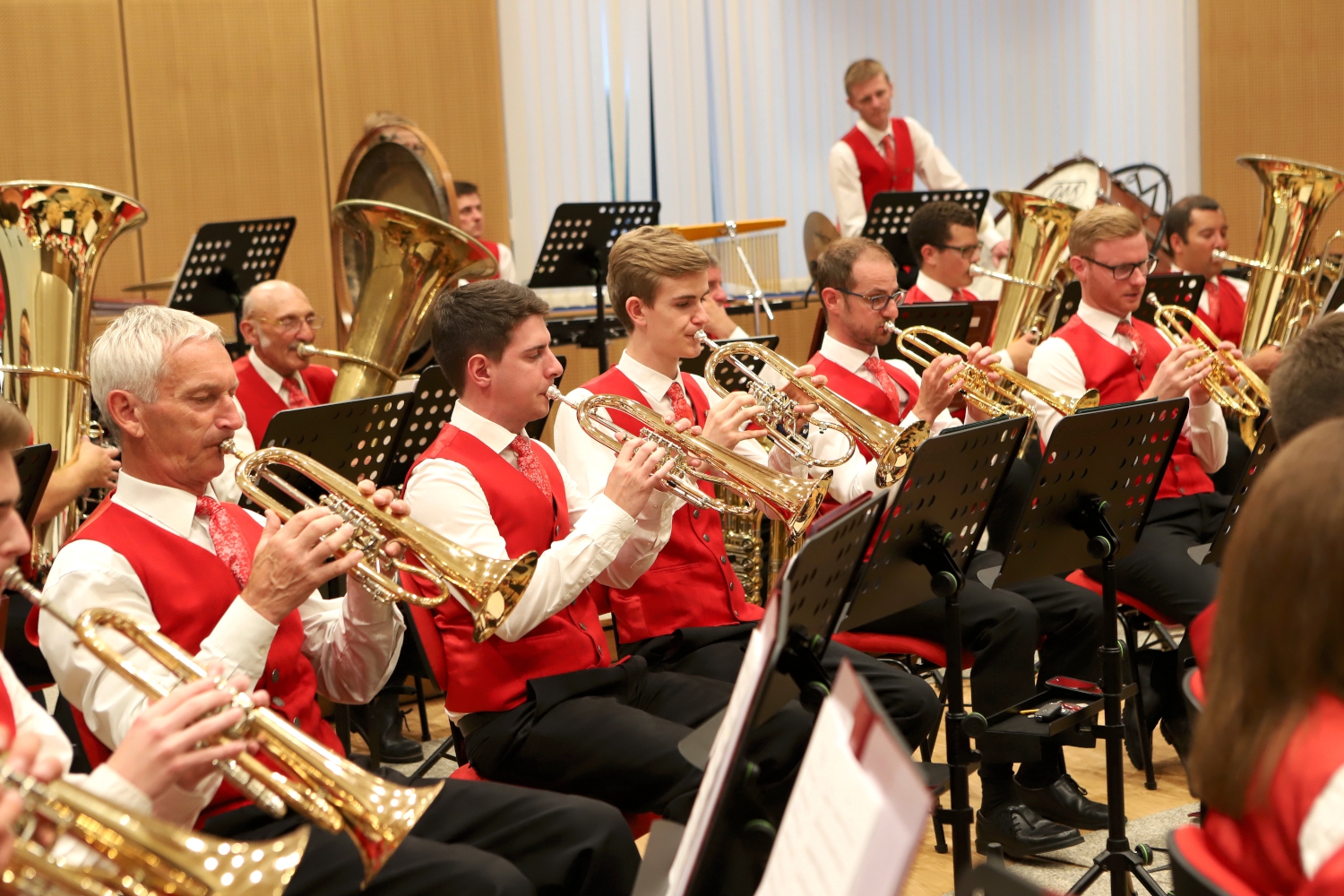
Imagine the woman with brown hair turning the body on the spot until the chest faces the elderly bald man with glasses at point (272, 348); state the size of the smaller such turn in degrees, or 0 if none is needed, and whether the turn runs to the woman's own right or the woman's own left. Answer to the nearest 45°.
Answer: approximately 90° to the woman's own left

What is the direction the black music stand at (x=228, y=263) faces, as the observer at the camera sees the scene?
facing away from the viewer and to the left of the viewer

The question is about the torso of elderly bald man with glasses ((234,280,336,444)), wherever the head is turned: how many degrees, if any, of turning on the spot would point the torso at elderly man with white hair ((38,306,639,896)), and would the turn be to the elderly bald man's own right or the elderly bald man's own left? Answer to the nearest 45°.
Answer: approximately 45° to the elderly bald man's own right

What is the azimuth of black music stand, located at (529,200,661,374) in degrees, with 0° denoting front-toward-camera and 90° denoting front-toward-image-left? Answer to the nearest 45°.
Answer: approximately 135°

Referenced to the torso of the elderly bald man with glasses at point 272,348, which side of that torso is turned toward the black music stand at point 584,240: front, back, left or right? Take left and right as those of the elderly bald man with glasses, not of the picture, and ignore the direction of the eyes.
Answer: left

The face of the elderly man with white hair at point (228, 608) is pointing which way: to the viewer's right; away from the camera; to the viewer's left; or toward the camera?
to the viewer's right
